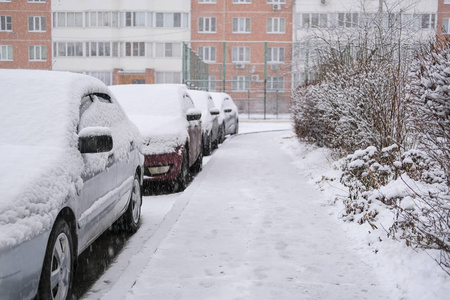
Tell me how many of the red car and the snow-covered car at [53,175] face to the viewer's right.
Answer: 0
